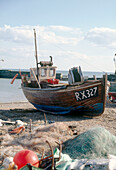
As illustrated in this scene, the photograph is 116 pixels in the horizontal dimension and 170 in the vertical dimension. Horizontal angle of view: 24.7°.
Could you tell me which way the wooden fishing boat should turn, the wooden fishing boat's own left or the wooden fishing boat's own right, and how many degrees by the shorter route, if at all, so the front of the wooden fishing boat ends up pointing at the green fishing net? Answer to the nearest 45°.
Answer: approximately 45° to the wooden fishing boat's own right

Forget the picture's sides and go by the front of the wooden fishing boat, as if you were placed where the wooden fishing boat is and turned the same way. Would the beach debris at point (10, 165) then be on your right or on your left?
on your right

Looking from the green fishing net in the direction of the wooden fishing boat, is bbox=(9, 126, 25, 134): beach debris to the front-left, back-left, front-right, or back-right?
front-left

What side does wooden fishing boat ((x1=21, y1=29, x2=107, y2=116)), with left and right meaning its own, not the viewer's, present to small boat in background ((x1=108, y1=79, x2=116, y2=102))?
left

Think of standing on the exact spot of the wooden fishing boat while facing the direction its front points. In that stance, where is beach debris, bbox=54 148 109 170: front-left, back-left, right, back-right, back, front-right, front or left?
front-right

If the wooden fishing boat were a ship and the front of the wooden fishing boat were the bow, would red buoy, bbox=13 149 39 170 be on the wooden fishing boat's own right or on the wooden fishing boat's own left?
on the wooden fishing boat's own right

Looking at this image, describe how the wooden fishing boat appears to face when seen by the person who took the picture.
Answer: facing the viewer and to the right of the viewer

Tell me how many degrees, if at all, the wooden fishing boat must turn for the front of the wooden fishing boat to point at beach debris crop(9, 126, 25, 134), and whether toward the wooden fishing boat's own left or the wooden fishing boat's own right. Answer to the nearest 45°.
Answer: approximately 90° to the wooden fishing boat's own right
